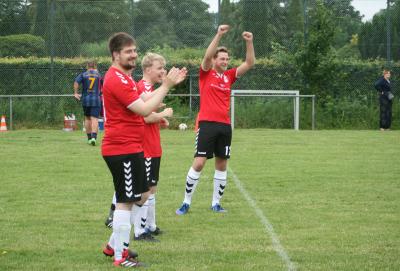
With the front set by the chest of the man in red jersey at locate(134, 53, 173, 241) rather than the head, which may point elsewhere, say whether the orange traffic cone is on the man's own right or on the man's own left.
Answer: on the man's own left

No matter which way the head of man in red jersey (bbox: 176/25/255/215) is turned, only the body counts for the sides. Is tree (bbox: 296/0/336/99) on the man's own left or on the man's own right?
on the man's own left

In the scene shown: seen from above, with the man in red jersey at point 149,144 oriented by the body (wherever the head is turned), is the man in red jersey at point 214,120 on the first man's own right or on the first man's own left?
on the first man's own left

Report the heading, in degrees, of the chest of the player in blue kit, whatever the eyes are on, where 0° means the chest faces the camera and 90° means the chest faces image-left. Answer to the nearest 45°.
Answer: approximately 180°

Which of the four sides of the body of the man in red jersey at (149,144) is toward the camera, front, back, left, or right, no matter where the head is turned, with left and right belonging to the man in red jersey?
right

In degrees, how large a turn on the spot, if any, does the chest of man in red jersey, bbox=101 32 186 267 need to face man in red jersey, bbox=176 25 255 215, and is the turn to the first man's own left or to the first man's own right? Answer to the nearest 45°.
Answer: approximately 90° to the first man's own left

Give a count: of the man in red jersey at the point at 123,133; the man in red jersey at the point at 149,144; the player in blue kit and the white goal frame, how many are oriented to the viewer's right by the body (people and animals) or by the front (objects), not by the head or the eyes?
2

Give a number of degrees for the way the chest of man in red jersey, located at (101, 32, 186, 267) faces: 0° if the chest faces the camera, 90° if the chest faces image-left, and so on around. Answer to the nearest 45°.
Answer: approximately 270°

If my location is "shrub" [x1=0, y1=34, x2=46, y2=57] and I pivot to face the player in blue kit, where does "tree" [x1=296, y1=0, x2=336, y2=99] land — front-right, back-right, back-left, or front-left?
front-left

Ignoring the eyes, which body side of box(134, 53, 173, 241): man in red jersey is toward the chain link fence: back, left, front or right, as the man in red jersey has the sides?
left

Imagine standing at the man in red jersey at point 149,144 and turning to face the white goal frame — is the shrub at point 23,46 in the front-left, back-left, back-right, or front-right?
front-left

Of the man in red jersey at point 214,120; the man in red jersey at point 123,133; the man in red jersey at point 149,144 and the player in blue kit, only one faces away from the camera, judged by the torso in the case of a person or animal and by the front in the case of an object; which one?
the player in blue kit

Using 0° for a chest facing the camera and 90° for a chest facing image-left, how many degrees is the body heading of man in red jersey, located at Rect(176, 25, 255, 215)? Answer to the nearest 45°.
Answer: approximately 315°
